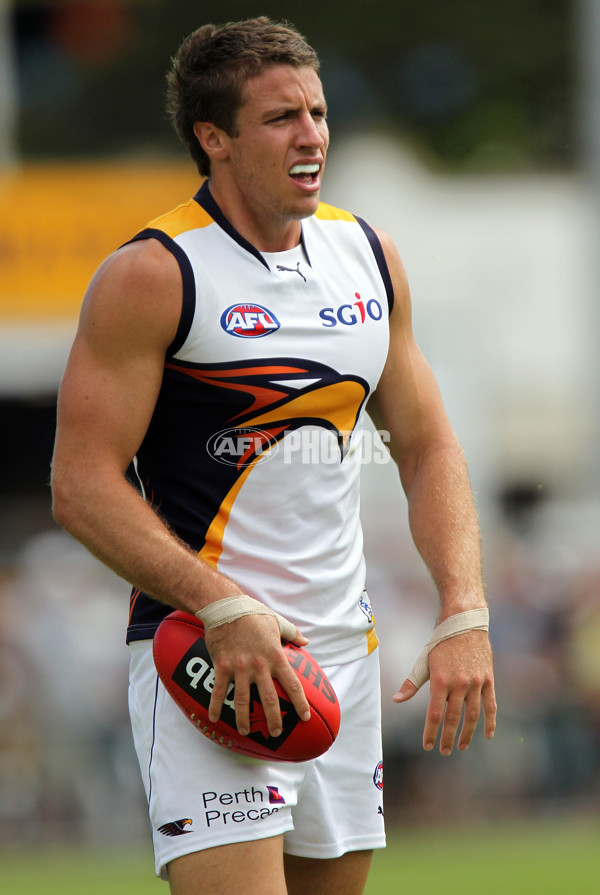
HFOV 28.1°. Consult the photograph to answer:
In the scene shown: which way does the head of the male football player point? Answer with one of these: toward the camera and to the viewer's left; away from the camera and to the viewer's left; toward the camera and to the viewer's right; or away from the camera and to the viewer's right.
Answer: toward the camera and to the viewer's right

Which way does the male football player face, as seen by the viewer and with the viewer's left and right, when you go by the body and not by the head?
facing the viewer and to the right of the viewer

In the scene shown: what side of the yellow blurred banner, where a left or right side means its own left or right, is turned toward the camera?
front
